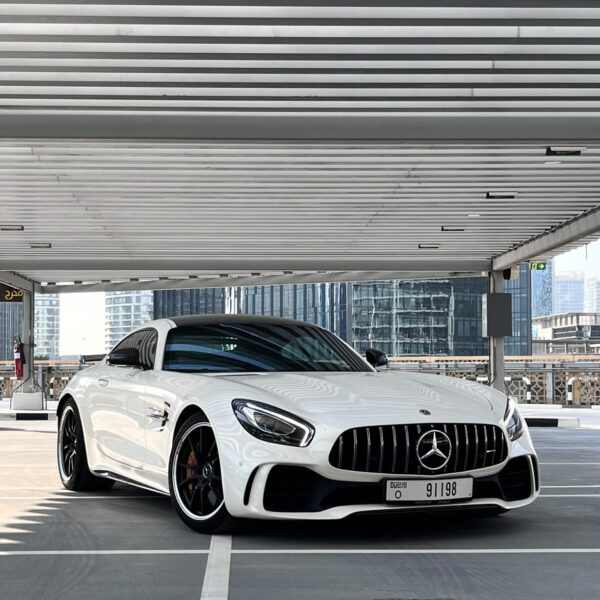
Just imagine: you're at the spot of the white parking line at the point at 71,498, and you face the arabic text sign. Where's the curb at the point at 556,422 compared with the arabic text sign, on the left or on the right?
right

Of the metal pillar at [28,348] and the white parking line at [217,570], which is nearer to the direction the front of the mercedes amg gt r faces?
the white parking line

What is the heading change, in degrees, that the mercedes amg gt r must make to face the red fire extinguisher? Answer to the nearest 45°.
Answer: approximately 135° to its left

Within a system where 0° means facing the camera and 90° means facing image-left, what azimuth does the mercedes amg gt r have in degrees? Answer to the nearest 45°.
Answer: approximately 315°

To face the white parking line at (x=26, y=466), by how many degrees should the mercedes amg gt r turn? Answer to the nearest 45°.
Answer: approximately 180°

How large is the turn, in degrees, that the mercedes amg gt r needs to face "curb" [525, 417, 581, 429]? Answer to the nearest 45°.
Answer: approximately 135° to its left

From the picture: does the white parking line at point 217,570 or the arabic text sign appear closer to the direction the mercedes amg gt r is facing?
the white parking line
